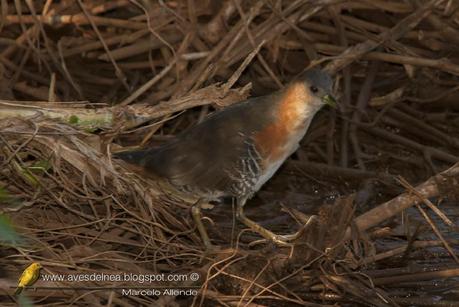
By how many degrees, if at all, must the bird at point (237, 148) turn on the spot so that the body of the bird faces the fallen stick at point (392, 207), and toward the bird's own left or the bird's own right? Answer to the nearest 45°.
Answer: approximately 45° to the bird's own right

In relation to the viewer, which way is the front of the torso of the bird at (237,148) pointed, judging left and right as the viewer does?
facing to the right of the viewer
